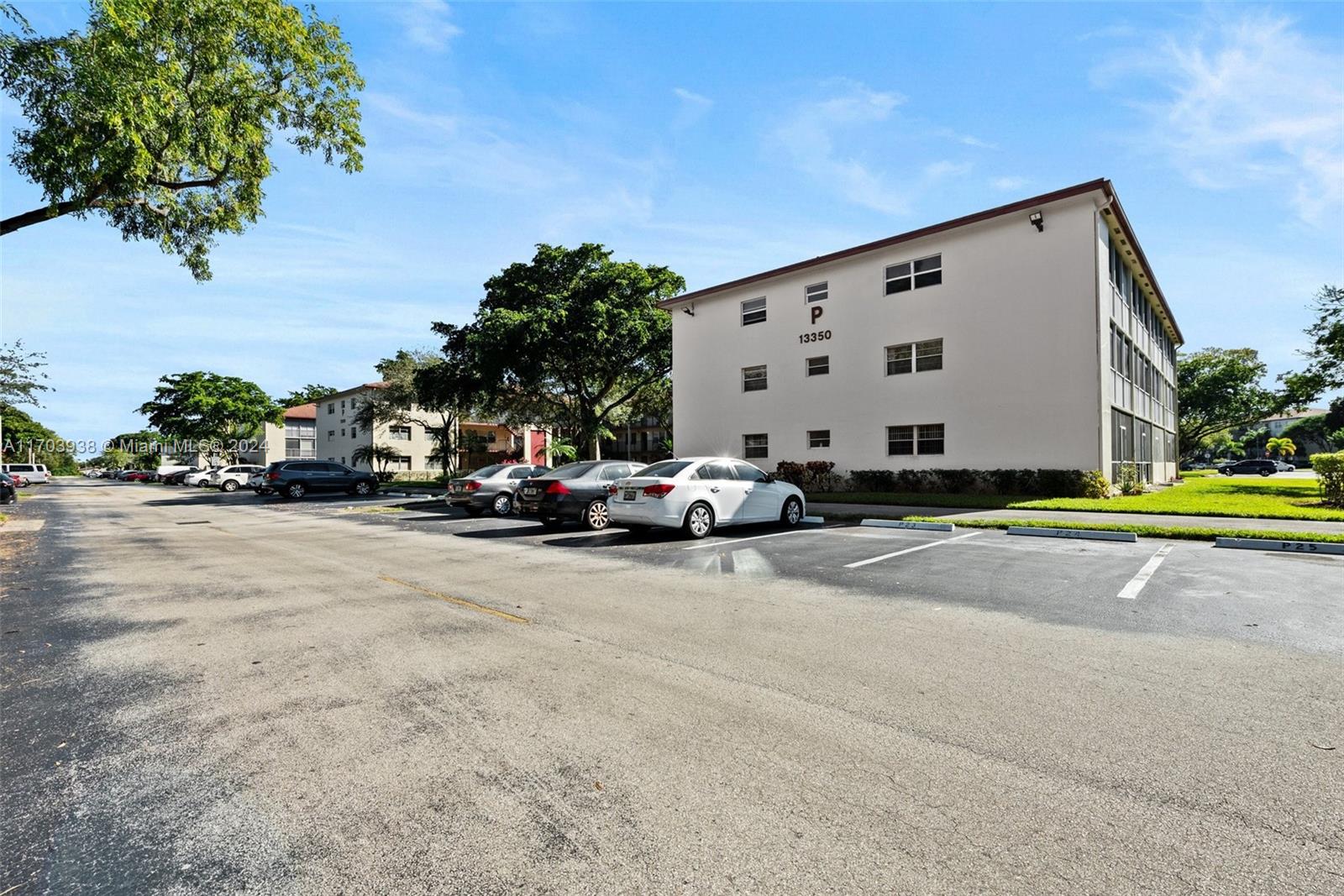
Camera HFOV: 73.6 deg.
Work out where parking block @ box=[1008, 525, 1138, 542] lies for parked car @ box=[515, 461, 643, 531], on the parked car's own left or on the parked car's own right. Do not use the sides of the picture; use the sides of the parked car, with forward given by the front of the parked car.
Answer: on the parked car's own right

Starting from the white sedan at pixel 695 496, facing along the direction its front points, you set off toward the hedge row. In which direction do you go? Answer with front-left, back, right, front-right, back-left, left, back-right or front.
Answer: front

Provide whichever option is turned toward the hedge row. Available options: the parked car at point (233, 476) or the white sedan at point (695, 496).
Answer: the white sedan

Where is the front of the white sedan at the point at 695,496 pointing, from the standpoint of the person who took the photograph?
facing away from the viewer and to the right of the viewer

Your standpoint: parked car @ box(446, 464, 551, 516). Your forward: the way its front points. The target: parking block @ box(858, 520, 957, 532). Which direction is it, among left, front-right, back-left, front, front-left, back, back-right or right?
right

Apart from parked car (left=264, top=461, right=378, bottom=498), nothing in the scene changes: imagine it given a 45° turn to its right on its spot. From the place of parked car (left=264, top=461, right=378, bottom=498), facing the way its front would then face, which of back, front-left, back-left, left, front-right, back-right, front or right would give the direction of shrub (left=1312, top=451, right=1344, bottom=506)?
front

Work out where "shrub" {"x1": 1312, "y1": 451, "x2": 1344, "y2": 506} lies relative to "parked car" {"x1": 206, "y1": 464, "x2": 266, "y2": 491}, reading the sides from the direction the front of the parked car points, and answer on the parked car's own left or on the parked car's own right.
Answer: on the parked car's own right

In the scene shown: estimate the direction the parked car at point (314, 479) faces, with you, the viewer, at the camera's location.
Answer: facing to the right of the viewer

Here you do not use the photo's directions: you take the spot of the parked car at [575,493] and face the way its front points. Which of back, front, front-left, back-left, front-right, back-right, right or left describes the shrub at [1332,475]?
front-right

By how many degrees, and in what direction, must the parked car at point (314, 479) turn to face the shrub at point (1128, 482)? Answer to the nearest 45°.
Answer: approximately 45° to its right

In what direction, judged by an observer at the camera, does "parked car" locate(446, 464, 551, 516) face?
facing away from the viewer and to the right of the viewer
